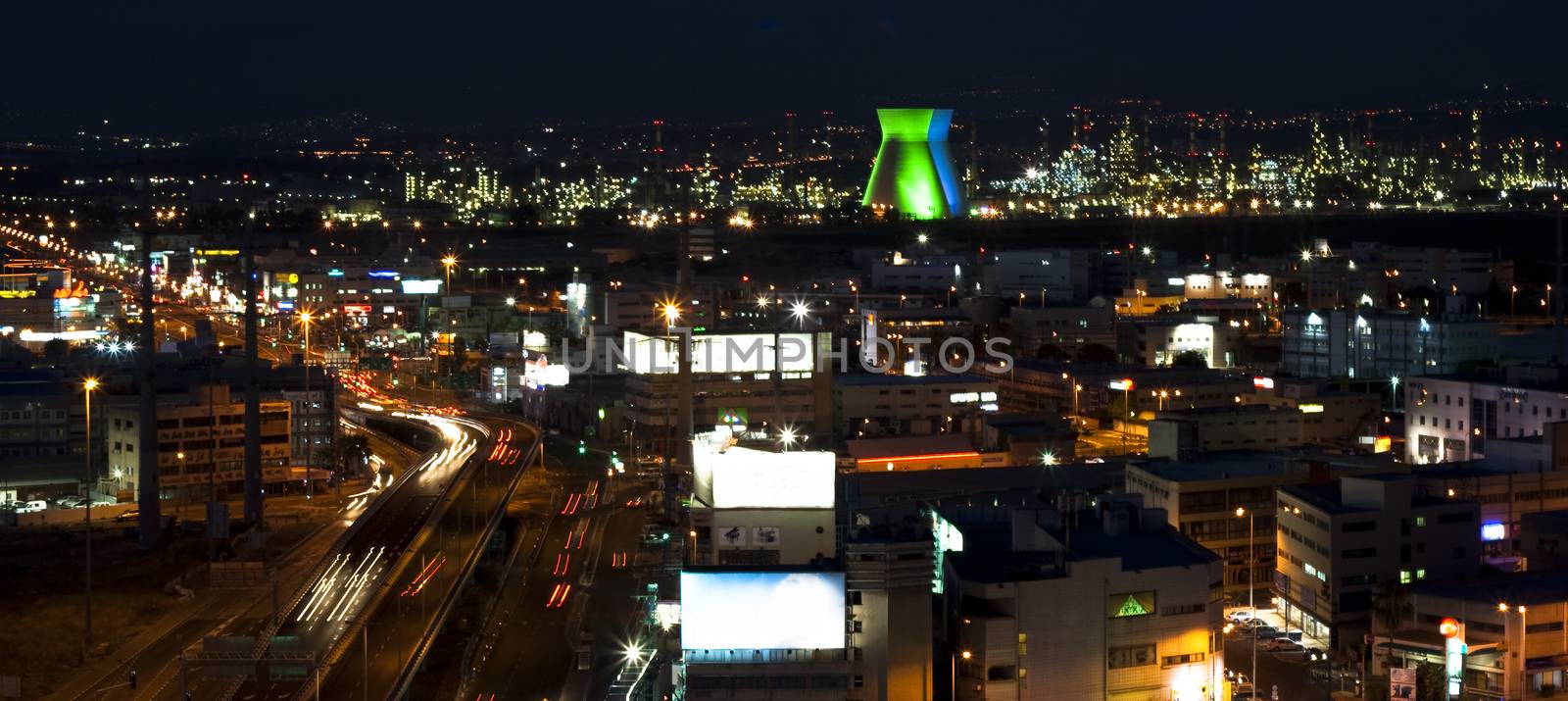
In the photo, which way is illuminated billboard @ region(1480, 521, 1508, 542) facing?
toward the camera

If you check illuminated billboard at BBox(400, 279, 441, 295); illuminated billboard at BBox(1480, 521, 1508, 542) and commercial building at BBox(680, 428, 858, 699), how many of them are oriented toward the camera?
3

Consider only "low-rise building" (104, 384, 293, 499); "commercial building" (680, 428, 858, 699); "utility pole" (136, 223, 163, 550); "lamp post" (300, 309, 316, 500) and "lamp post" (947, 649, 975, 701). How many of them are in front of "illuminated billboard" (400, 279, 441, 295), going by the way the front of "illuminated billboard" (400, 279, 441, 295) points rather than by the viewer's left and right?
5

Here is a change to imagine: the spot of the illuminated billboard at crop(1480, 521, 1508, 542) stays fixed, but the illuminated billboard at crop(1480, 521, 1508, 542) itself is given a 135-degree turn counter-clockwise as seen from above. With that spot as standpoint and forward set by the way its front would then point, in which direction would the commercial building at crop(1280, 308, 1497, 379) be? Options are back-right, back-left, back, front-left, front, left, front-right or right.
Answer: front-left

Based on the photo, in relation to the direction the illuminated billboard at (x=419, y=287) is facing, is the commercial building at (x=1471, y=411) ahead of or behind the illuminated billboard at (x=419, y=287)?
ahead

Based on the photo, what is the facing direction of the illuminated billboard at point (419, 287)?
toward the camera

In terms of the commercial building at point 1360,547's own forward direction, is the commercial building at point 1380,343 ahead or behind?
behind

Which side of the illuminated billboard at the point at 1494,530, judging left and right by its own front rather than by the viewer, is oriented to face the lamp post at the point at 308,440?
right

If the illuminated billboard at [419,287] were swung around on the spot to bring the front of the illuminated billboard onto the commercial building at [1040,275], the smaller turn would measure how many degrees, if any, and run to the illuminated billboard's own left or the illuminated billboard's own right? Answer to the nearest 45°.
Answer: approximately 90° to the illuminated billboard's own left

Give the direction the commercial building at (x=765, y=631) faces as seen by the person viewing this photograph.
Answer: facing the viewer

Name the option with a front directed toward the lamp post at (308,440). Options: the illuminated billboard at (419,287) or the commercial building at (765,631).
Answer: the illuminated billboard
